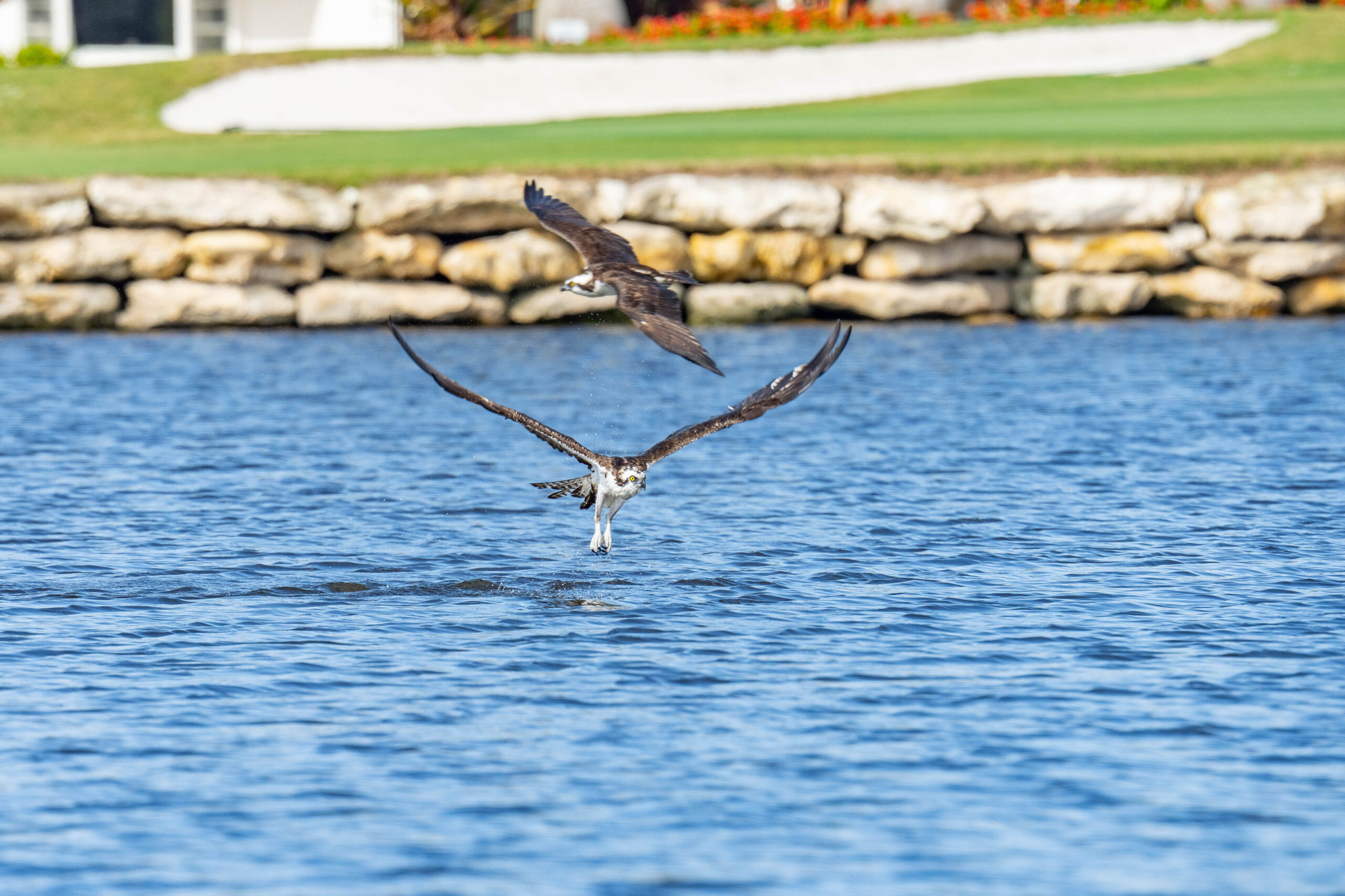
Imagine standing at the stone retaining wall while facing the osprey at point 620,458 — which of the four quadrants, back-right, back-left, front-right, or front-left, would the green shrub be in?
back-right

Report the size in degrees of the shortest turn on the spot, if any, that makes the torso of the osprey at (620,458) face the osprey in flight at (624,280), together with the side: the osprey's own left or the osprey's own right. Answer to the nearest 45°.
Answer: approximately 135° to the osprey's own left

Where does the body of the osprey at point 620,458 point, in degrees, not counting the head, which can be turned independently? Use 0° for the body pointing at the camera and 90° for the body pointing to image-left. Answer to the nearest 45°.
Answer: approximately 315°

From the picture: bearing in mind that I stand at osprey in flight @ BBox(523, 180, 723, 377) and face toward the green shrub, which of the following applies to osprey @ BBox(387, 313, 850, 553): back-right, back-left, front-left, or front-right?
back-left

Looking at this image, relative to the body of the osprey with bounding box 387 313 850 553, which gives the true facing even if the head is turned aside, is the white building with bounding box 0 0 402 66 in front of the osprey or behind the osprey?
behind

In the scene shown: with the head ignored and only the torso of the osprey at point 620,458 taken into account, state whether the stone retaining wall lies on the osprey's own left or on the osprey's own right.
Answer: on the osprey's own left

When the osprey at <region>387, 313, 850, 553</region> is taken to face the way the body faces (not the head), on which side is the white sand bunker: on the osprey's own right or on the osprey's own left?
on the osprey's own left

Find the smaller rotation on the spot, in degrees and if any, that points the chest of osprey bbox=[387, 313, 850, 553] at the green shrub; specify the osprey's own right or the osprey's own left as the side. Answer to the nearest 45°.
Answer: approximately 135° to the osprey's own left
